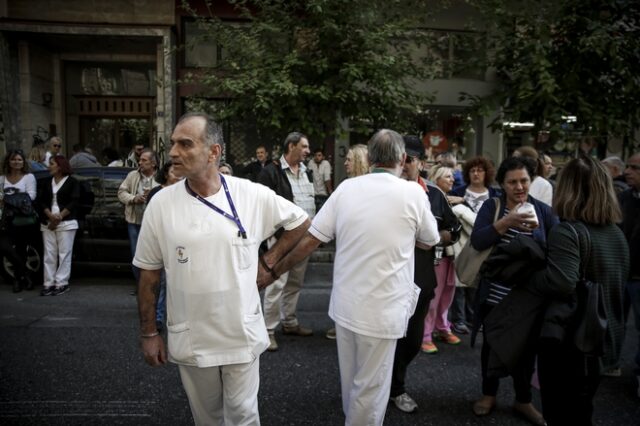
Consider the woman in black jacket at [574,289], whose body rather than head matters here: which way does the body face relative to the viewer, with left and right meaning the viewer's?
facing away from the viewer and to the left of the viewer

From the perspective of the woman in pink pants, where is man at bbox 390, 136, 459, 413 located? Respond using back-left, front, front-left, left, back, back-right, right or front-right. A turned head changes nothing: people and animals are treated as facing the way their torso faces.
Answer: front-right

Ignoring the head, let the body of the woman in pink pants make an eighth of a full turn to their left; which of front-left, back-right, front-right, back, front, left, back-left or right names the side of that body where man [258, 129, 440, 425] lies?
right

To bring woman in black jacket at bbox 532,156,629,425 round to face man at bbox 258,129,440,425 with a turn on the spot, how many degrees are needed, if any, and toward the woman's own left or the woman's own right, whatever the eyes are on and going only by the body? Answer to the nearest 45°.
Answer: approximately 45° to the woman's own left

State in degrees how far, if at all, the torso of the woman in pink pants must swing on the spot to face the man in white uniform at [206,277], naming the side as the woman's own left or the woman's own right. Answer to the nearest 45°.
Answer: approximately 45° to the woman's own right

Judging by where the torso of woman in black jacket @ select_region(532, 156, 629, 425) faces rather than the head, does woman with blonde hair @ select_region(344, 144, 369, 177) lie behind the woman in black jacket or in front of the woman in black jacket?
in front

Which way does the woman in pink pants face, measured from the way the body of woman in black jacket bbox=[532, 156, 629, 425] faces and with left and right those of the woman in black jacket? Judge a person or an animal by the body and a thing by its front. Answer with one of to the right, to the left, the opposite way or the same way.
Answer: the opposite way

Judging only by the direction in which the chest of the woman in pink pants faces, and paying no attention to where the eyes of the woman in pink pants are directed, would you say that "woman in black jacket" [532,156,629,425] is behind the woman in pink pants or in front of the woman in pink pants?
in front

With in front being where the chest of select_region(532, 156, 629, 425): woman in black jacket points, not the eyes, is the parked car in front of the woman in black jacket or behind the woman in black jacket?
in front

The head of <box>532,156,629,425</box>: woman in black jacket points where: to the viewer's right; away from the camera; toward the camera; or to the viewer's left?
away from the camera

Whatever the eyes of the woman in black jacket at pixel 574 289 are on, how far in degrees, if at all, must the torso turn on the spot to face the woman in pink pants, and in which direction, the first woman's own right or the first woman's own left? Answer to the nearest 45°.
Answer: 0° — they already face them
